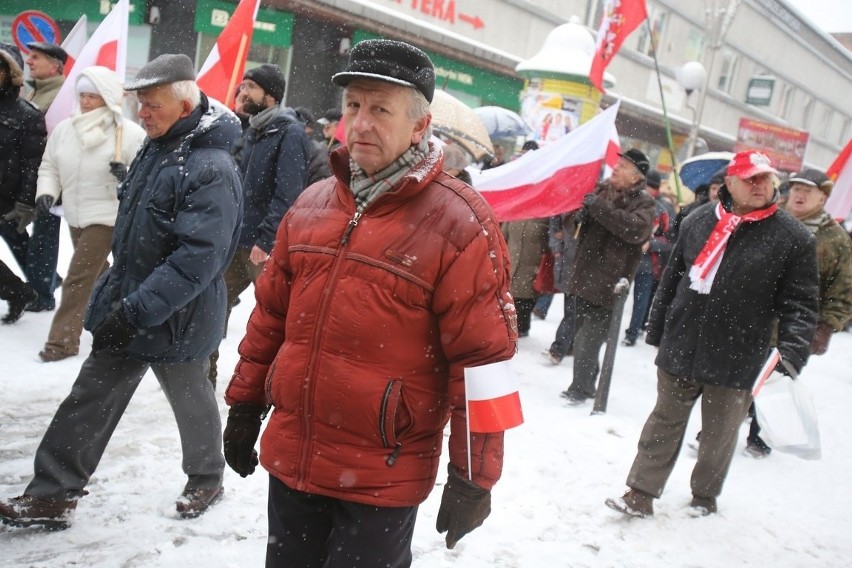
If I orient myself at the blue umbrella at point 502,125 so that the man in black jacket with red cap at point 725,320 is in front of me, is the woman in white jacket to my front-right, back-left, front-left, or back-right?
front-right

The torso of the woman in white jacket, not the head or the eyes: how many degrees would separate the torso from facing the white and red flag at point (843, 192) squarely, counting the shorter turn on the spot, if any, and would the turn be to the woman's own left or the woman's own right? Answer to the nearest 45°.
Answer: approximately 135° to the woman's own left

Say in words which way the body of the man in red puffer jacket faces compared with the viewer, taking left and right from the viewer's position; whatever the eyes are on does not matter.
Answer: facing the viewer and to the left of the viewer

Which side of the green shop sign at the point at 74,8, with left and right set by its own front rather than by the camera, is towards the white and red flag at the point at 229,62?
front

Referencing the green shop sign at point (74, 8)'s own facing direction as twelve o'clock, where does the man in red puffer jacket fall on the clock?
The man in red puffer jacket is roughly at 12 o'clock from the green shop sign.

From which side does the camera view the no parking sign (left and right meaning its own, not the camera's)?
front

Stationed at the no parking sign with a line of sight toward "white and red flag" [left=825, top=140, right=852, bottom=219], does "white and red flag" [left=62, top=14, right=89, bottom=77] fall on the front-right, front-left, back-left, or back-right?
front-right

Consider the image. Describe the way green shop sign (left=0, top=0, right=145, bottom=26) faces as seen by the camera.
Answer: facing the viewer

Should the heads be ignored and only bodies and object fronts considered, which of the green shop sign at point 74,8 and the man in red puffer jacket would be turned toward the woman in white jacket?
the green shop sign

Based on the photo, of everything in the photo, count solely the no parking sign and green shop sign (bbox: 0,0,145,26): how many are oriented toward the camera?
2
